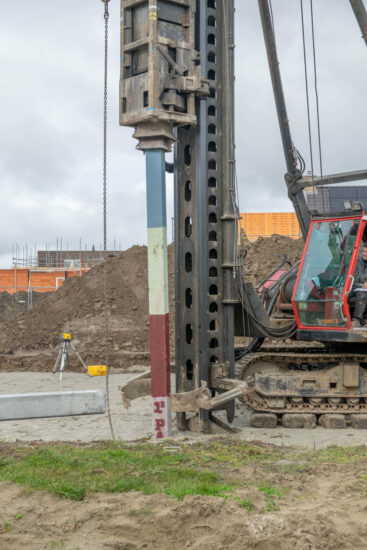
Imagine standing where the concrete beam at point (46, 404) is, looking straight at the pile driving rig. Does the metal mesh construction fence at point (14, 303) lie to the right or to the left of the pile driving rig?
left

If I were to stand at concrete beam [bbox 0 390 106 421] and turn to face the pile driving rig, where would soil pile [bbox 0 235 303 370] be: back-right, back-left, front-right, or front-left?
front-left

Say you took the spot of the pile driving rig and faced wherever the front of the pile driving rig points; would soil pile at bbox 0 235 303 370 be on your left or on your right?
on your right

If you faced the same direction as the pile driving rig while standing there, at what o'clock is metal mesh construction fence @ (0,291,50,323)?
The metal mesh construction fence is roughly at 2 o'clock from the pile driving rig.

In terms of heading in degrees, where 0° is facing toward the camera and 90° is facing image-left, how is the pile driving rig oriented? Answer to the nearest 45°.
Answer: approximately 90°
